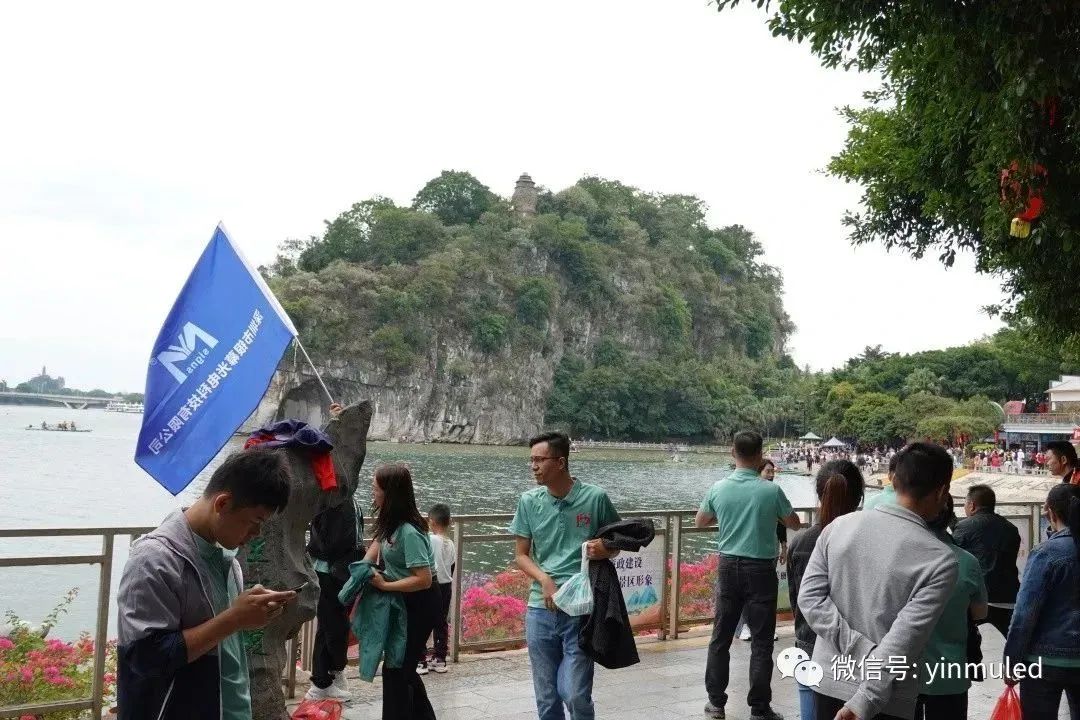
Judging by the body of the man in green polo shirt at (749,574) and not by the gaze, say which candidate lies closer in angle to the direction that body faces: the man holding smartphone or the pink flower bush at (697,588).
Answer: the pink flower bush

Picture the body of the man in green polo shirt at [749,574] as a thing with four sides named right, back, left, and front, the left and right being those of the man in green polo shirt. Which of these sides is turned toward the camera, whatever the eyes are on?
back

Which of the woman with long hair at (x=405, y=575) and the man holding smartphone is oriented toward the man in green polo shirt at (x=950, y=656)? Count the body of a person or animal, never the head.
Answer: the man holding smartphone

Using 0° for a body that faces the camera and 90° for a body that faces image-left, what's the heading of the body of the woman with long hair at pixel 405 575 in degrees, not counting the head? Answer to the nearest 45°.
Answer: approximately 90°

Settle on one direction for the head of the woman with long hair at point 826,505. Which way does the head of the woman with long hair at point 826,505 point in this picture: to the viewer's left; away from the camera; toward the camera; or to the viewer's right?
away from the camera

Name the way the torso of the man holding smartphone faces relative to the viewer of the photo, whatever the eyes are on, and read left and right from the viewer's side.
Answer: facing to the right of the viewer

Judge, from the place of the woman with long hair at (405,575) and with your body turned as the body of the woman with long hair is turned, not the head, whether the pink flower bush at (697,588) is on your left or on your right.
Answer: on your right

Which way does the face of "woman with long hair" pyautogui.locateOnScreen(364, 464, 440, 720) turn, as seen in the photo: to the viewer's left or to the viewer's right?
to the viewer's left

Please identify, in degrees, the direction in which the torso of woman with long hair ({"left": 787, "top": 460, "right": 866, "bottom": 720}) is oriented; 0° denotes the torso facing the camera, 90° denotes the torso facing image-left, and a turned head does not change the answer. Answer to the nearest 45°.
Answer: approximately 180°

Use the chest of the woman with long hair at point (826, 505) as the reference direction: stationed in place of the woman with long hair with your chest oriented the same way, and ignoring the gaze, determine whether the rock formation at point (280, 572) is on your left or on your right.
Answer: on your left

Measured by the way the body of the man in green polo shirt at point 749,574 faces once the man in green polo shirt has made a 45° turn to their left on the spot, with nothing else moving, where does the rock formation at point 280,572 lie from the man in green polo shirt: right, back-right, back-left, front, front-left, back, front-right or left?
left
